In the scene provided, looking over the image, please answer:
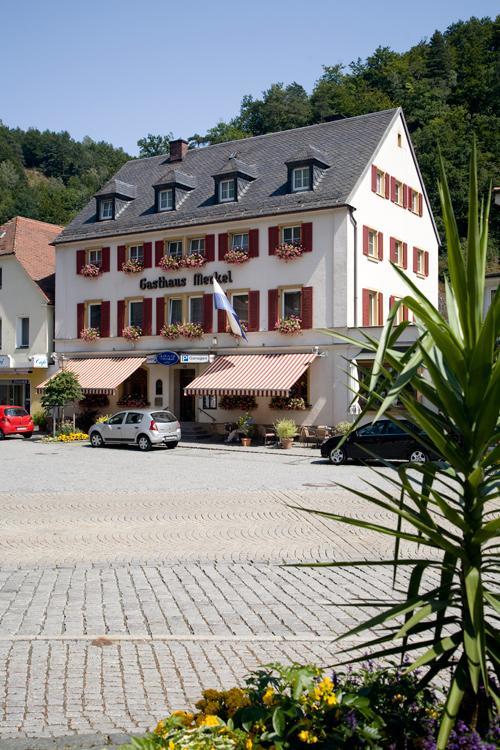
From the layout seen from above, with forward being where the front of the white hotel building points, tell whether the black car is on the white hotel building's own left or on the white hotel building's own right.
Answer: on the white hotel building's own left

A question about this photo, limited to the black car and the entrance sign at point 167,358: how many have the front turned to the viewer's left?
1

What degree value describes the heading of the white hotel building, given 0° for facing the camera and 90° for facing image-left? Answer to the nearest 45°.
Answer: approximately 45°

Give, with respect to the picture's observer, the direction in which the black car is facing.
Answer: facing to the left of the viewer

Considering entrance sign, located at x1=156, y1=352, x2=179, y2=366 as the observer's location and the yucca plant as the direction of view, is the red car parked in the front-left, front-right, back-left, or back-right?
back-right
